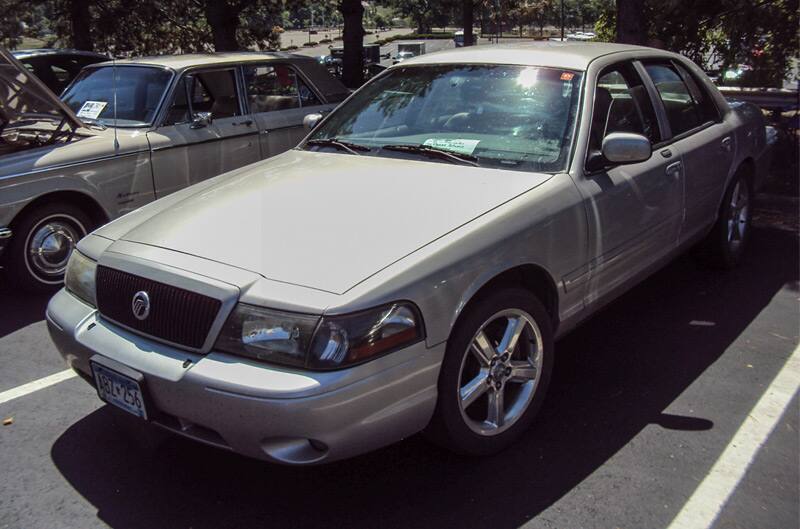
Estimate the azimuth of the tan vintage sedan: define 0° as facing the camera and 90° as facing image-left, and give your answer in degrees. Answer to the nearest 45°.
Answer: approximately 45°

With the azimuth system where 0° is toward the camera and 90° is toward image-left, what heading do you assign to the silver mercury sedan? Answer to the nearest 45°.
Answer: approximately 45°

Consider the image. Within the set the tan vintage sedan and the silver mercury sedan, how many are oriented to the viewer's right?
0

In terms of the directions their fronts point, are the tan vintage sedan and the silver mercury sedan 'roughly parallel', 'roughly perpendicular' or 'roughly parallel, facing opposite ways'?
roughly parallel

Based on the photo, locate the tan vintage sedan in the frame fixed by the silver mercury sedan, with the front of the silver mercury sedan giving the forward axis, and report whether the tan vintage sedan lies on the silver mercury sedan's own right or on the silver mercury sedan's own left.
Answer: on the silver mercury sedan's own right
